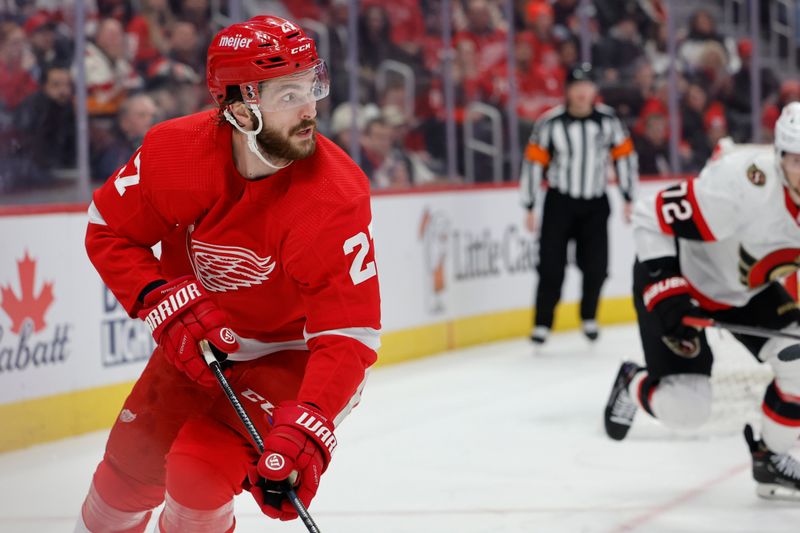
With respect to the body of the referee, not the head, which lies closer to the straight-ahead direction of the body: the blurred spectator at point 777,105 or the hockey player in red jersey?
the hockey player in red jersey

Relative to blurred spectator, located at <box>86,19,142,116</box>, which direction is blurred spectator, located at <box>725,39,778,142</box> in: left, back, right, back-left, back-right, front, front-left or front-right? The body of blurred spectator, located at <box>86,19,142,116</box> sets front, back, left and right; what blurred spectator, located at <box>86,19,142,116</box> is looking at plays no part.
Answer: back-left

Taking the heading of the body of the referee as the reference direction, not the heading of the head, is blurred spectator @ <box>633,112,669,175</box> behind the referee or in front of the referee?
behind

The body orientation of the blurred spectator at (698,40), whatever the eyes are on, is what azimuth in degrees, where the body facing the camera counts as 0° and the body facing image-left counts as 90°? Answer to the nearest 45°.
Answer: approximately 0°

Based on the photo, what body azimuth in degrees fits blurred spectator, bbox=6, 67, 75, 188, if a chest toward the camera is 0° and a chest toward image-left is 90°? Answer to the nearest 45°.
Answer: approximately 315°
